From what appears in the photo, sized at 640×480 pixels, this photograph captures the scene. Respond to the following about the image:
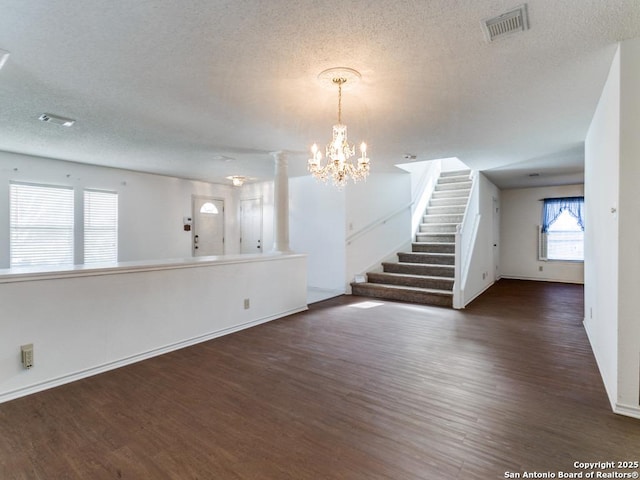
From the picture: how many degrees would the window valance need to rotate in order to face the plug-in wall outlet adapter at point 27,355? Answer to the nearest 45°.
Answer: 0° — it already faces it

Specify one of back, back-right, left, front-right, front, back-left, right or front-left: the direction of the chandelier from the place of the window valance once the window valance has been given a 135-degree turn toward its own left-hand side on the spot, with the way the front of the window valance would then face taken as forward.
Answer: back-right

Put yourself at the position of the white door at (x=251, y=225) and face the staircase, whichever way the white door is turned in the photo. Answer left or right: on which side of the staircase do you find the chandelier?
right

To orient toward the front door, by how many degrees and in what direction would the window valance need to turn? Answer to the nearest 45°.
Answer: approximately 45° to its right

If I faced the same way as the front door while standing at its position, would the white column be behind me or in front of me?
in front

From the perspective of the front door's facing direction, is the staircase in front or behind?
in front

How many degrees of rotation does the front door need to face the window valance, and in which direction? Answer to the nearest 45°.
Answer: approximately 45° to its left

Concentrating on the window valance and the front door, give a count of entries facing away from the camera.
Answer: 0

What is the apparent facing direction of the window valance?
toward the camera

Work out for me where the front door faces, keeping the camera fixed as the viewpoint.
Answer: facing the viewer and to the right of the viewer

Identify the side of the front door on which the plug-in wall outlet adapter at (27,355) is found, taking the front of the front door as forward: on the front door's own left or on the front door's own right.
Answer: on the front door's own right
